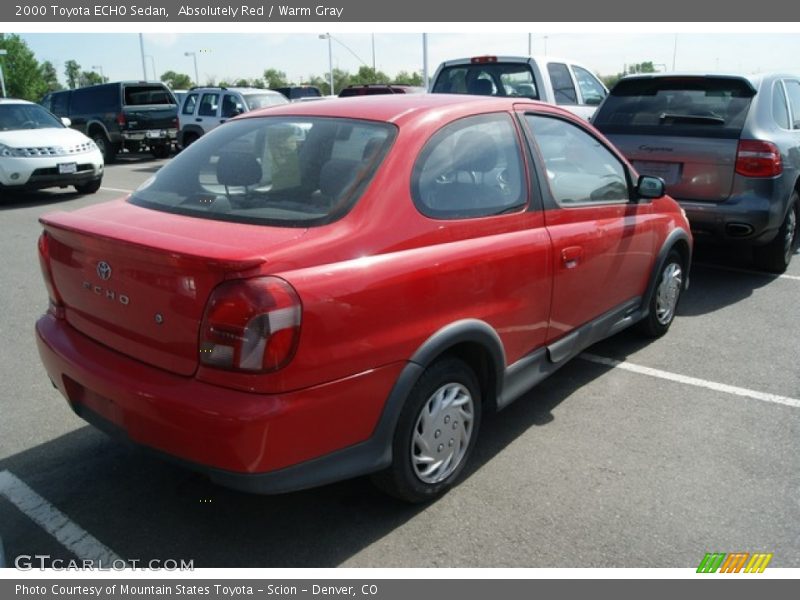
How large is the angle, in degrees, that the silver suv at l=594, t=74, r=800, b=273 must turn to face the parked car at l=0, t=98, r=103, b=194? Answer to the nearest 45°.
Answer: approximately 135° to its left

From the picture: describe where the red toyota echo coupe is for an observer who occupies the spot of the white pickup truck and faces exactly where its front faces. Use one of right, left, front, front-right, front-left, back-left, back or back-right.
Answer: back-right

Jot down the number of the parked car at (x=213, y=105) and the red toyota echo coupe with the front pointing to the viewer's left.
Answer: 0

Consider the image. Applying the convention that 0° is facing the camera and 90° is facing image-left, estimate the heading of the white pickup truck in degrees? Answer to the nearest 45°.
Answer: approximately 225°

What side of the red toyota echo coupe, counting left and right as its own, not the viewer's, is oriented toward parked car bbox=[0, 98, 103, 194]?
left

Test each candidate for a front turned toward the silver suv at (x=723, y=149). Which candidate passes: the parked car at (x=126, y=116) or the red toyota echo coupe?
the red toyota echo coupe

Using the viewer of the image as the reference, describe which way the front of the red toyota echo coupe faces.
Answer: facing away from the viewer and to the right of the viewer

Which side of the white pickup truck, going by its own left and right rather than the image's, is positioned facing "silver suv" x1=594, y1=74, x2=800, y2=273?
right

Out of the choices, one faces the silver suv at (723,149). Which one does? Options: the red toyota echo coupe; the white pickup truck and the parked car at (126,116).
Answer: the red toyota echo coupe
